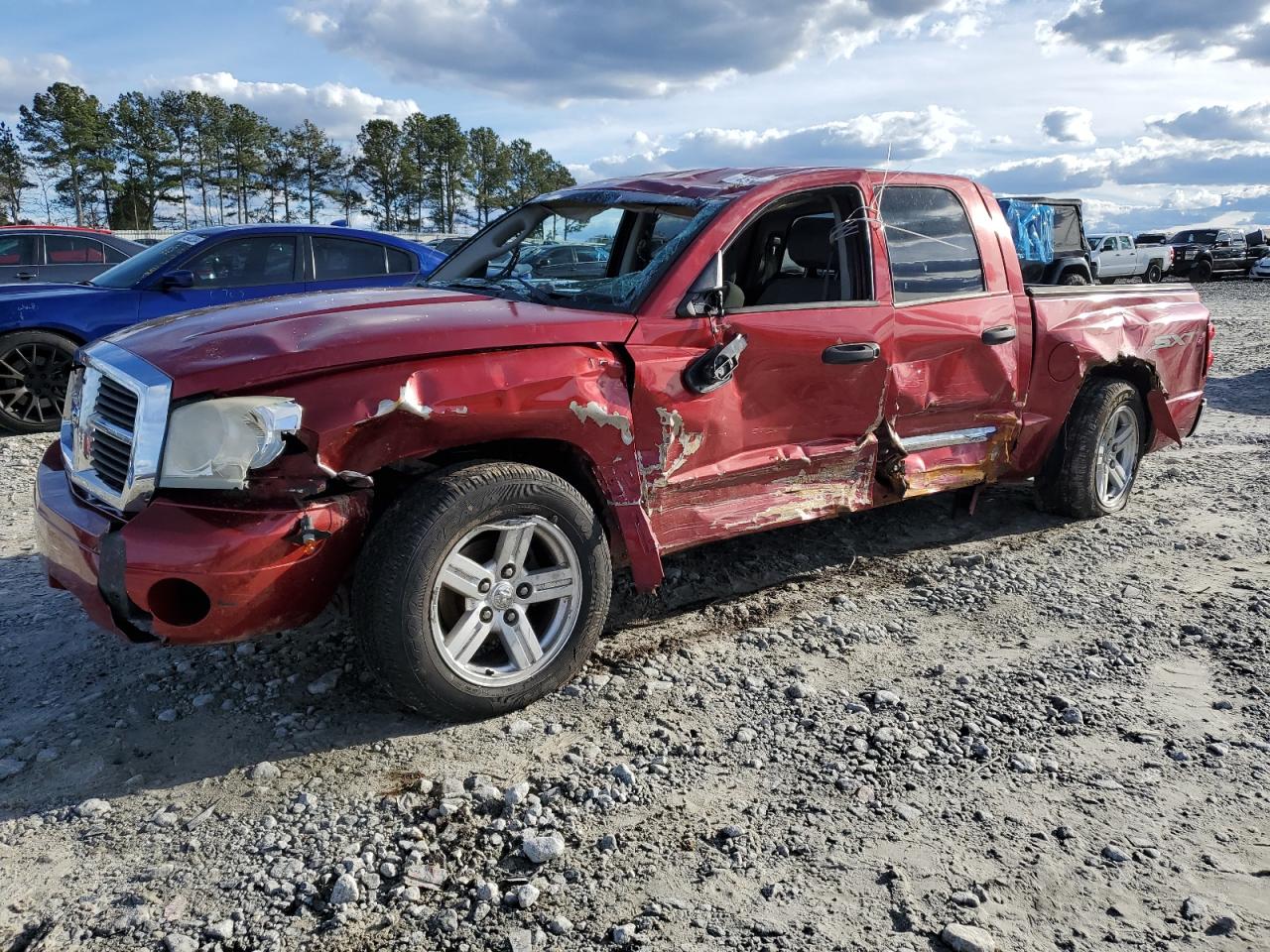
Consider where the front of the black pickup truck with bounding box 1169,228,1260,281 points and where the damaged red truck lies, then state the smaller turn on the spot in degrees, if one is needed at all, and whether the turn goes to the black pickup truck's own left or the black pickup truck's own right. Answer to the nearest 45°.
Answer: approximately 45° to the black pickup truck's own left

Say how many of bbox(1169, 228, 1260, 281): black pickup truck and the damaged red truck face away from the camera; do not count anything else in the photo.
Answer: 0

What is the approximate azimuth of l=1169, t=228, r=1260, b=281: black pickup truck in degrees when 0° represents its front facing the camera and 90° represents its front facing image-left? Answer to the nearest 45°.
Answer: approximately 45°

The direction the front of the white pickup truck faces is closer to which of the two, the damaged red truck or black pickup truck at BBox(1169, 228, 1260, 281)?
the damaged red truck

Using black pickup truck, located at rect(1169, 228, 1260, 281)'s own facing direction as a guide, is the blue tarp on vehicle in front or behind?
in front

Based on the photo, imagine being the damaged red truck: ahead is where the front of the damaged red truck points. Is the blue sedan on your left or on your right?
on your right

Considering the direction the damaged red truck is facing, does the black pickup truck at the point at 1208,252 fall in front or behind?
behind

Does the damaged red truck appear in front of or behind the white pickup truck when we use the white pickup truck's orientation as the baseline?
in front

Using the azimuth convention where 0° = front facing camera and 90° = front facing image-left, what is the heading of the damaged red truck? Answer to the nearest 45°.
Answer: approximately 45°

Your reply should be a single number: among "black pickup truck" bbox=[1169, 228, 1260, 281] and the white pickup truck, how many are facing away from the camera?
0
